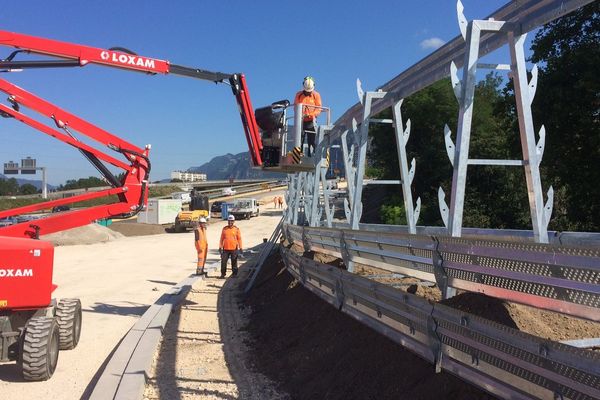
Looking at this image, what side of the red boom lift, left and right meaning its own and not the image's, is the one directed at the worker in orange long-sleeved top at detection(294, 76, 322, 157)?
front

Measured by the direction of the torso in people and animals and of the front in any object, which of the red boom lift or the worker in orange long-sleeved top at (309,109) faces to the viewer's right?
the red boom lift

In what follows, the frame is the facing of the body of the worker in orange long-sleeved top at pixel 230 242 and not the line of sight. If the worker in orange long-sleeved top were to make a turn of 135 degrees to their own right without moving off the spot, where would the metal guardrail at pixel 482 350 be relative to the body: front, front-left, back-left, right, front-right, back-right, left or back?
back-left

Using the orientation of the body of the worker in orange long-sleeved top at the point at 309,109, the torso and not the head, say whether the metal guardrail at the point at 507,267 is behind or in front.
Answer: in front

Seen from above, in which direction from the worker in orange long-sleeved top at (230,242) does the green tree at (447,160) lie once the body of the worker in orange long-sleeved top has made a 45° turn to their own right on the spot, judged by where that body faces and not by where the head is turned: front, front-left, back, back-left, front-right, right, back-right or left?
back

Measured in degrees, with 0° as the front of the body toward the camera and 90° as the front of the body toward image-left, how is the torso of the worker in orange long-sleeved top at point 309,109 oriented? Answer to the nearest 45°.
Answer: approximately 0°

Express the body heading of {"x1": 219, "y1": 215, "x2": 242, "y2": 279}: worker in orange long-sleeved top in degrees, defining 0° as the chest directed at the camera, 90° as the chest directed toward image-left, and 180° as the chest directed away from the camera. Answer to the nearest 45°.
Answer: approximately 0°

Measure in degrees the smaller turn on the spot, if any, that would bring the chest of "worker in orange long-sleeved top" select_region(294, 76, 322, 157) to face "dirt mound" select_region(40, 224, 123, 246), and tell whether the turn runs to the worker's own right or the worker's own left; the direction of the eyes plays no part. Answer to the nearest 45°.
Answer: approximately 135° to the worker's own right

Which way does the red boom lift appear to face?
to the viewer's right

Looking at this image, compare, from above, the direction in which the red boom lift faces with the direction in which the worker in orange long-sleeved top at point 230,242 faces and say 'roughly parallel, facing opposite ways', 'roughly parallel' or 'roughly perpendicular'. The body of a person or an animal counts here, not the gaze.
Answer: roughly perpendicular
